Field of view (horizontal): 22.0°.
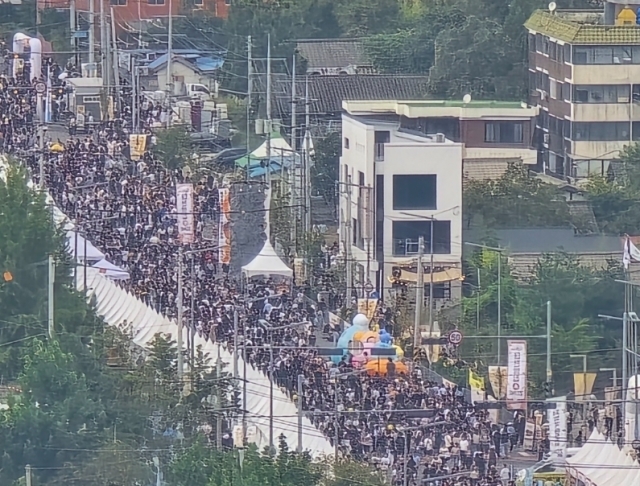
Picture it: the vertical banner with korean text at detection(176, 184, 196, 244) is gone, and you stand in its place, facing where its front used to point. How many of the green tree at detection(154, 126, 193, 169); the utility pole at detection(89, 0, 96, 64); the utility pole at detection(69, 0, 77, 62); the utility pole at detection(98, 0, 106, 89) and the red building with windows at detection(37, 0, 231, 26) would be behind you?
5

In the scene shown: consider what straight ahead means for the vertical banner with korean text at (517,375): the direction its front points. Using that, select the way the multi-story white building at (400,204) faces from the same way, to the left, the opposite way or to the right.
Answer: the same way

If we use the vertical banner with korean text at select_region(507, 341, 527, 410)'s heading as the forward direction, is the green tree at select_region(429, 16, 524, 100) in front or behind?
behind

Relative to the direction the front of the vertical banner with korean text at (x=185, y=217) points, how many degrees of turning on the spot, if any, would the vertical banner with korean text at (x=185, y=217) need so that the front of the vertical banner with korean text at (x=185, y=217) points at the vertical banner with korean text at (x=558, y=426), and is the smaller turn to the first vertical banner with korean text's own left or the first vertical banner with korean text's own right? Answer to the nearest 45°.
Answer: approximately 45° to the first vertical banner with korean text's own left

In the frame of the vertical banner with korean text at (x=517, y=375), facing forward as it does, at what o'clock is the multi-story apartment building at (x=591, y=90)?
The multi-story apartment building is roughly at 6 o'clock from the vertical banner with korean text.

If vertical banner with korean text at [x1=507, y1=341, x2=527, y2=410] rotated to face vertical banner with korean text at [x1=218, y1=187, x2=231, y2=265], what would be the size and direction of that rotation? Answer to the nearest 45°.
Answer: approximately 135° to its right

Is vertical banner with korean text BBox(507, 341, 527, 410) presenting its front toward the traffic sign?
no

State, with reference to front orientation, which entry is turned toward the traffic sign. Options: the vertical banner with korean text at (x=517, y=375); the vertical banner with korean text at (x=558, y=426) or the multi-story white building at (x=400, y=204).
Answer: the multi-story white building

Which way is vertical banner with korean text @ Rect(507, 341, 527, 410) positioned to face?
toward the camera

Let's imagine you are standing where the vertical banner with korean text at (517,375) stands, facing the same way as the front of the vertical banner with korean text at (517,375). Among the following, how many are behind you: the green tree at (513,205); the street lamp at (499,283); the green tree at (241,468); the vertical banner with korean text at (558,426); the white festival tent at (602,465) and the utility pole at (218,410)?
2

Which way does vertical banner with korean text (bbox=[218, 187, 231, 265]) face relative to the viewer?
toward the camera

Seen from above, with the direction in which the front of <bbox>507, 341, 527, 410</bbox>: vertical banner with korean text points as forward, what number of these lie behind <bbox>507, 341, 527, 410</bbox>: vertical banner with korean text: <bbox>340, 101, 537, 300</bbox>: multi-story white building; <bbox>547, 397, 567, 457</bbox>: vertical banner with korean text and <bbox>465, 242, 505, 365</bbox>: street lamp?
2

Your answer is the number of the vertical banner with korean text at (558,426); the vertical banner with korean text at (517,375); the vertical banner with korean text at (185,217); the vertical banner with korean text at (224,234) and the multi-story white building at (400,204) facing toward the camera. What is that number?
5

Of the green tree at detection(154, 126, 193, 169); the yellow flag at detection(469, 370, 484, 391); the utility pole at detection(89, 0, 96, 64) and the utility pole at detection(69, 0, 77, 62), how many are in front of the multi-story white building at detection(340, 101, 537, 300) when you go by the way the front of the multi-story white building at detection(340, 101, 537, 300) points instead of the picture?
1

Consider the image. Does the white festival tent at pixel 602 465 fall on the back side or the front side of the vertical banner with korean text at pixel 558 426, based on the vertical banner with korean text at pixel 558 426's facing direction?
on the front side

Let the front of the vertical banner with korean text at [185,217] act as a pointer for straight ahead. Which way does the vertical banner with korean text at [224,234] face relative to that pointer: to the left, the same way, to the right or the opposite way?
the same way

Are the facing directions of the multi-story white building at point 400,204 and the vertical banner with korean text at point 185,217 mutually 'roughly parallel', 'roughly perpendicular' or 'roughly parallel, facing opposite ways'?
roughly parallel

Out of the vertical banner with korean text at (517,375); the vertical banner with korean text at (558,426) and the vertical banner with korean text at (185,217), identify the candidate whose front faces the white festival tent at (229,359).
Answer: the vertical banner with korean text at (185,217)

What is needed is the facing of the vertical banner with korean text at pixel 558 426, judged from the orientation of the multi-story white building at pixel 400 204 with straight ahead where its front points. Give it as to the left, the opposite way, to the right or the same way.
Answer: the same way

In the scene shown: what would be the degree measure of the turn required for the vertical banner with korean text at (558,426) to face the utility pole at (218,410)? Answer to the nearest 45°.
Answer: approximately 90° to its right

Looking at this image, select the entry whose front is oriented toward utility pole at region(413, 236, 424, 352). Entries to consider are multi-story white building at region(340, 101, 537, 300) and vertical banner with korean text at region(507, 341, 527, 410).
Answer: the multi-story white building

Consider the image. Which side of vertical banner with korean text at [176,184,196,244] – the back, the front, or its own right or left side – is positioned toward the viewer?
front
